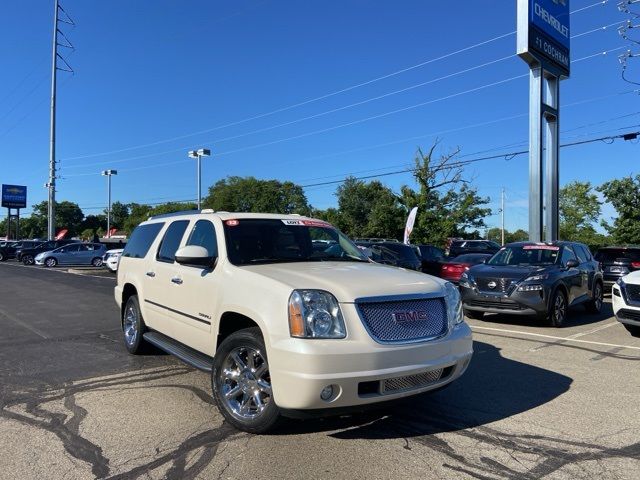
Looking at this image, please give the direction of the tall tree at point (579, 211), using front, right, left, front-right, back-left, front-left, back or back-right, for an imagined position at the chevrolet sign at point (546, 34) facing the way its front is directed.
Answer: back-left

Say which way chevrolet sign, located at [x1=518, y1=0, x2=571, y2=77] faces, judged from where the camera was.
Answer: facing the viewer and to the right of the viewer

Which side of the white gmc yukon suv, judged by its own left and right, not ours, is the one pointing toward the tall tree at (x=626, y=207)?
left

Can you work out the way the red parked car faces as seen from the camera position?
facing the viewer and to the left of the viewer

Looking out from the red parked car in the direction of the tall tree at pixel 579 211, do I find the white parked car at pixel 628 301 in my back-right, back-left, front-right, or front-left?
back-right

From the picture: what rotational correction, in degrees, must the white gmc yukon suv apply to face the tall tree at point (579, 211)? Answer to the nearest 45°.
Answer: approximately 90° to its left

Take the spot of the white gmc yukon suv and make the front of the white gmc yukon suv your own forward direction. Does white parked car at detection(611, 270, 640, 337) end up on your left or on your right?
on your left

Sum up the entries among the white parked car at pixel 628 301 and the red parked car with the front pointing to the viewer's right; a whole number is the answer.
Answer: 0

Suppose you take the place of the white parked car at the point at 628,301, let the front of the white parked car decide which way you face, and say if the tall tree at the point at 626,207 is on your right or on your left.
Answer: on your right

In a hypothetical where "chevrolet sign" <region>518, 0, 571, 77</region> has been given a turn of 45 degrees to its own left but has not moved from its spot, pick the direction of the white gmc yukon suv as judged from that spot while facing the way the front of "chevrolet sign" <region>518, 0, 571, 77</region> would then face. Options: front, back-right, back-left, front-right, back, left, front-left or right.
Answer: right

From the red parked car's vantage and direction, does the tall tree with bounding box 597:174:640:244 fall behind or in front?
behind

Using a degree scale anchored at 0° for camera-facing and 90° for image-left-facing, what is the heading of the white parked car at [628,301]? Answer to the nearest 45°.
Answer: approximately 45°
